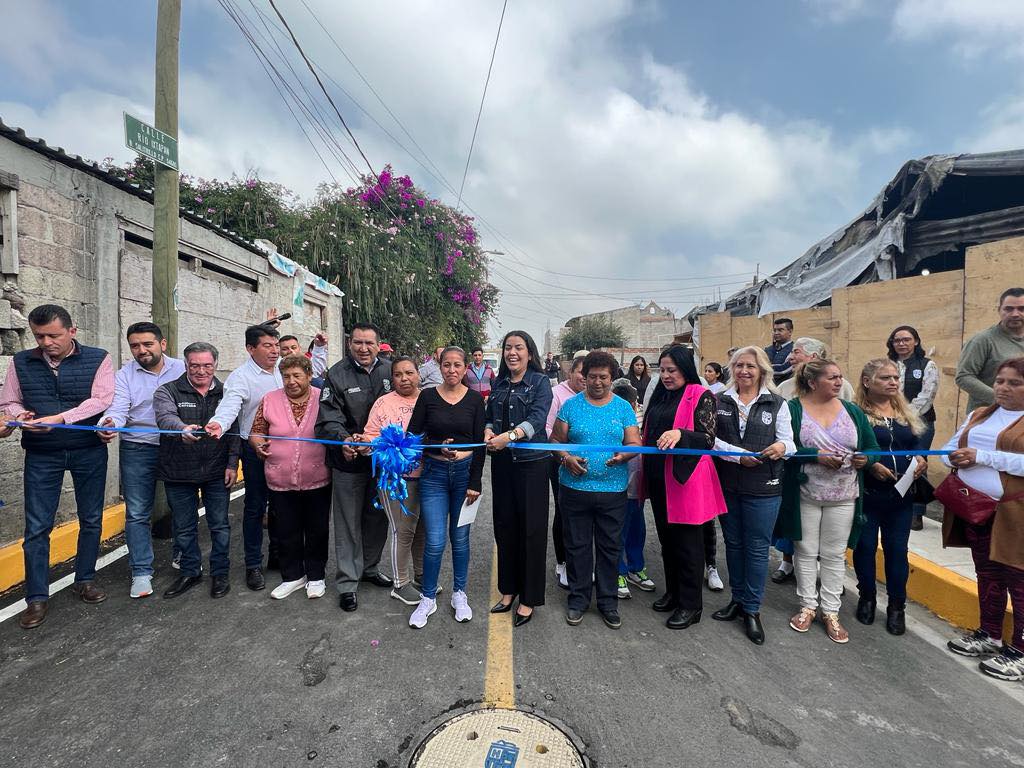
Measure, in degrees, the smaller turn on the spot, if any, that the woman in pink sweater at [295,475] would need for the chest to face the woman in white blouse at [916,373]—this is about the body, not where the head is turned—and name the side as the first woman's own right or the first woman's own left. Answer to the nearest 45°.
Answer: approximately 90° to the first woman's own left

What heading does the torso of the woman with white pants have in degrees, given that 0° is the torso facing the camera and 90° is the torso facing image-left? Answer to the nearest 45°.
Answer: approximately 0°

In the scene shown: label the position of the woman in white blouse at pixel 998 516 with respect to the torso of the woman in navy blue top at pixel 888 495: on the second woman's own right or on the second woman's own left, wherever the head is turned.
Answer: on the second woman's own left

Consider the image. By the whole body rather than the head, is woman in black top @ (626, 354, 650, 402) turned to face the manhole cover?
yes

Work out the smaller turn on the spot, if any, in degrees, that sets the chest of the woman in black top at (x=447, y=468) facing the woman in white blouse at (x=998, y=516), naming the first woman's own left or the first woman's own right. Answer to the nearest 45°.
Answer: approximately 90° to the first woman's own left

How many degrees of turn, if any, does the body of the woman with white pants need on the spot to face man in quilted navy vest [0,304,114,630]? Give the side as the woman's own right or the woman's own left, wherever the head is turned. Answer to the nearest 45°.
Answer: approximately 45° to the woman's own right
